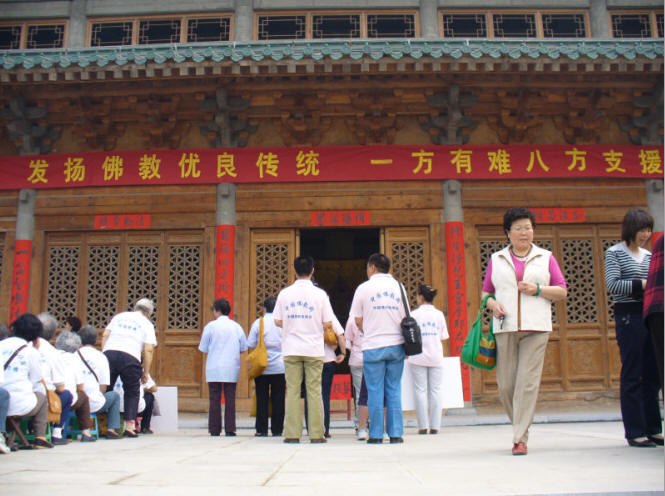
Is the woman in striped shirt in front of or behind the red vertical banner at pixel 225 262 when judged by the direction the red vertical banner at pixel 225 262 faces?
in front

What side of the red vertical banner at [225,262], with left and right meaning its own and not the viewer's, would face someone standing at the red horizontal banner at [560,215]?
left

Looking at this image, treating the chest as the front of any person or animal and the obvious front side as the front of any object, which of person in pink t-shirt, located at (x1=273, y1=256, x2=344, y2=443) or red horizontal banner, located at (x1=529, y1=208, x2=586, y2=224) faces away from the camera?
the person in pink t-shirt

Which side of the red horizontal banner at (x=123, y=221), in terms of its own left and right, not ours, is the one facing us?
front

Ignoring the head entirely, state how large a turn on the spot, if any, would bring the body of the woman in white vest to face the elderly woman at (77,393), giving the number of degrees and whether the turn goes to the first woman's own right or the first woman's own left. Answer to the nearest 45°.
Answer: approximately 90° to the first woman's own right

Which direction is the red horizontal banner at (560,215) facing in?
toward the camera

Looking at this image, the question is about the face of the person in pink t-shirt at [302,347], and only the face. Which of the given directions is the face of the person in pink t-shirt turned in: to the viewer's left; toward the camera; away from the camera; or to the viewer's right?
away from the camera

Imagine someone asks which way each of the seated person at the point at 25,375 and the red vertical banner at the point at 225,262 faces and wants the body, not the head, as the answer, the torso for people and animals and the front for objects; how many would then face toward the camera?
1

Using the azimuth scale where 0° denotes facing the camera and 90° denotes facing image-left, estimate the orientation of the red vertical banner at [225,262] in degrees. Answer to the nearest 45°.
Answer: approximately 0°

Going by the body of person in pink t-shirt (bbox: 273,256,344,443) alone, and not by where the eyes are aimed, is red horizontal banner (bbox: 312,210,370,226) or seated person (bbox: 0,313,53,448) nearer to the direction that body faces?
the red horizontal banner

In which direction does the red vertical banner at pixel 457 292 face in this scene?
toward the camera

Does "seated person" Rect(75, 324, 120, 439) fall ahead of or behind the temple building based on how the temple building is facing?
ahead

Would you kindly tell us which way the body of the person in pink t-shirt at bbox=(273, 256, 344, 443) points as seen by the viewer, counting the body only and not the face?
away from the camera

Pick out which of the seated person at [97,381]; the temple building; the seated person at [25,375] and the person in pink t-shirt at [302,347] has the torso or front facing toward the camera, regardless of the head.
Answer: the temple building
